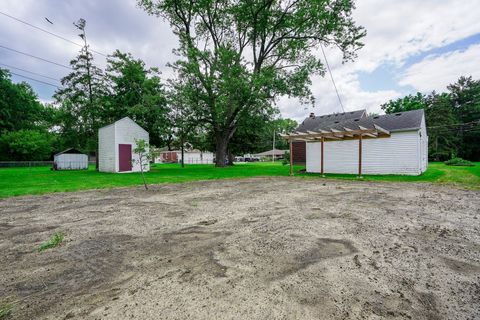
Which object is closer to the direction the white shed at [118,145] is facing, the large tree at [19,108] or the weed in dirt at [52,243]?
the weed in dirt

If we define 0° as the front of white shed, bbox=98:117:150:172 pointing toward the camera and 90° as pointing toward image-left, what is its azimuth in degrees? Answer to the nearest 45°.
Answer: approximately 315°

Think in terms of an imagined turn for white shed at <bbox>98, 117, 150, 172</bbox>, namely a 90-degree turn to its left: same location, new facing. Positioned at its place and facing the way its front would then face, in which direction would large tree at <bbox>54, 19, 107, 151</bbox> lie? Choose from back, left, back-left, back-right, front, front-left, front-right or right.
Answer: left

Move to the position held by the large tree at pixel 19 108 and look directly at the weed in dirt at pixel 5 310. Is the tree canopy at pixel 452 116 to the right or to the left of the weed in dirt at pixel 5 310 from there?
left

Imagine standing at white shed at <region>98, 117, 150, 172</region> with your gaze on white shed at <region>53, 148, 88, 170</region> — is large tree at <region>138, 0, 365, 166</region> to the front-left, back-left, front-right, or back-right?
back-right
